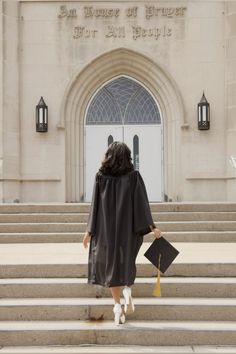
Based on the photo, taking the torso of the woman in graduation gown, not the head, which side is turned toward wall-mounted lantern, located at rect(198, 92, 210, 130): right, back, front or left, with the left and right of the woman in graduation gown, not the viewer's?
front

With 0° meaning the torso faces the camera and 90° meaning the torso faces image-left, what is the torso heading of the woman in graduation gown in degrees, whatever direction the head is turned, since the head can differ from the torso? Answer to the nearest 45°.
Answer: approximately 180°

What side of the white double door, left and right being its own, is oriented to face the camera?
front

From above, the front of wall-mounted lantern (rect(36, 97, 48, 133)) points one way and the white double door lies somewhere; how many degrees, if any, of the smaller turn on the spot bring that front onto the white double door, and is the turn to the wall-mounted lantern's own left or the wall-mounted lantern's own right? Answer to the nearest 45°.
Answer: approximately 90° to the wall-mounted lantern's own left

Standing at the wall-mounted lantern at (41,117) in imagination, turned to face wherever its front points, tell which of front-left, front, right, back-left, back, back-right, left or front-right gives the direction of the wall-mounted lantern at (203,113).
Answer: left

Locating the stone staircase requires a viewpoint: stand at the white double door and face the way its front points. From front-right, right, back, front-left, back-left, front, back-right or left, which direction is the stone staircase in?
front

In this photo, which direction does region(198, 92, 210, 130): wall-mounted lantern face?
toward the camera

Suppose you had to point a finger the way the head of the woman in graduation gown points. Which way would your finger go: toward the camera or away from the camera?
away from the camera

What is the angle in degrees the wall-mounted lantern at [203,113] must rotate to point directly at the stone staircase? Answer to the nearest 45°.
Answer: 0° — it already faces it

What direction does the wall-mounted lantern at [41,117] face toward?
toward the camera

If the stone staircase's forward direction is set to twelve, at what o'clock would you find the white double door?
The white double door is roughly at 6 o'clock from the stone staircase.

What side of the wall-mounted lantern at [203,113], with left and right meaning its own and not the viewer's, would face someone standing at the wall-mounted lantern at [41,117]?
right
